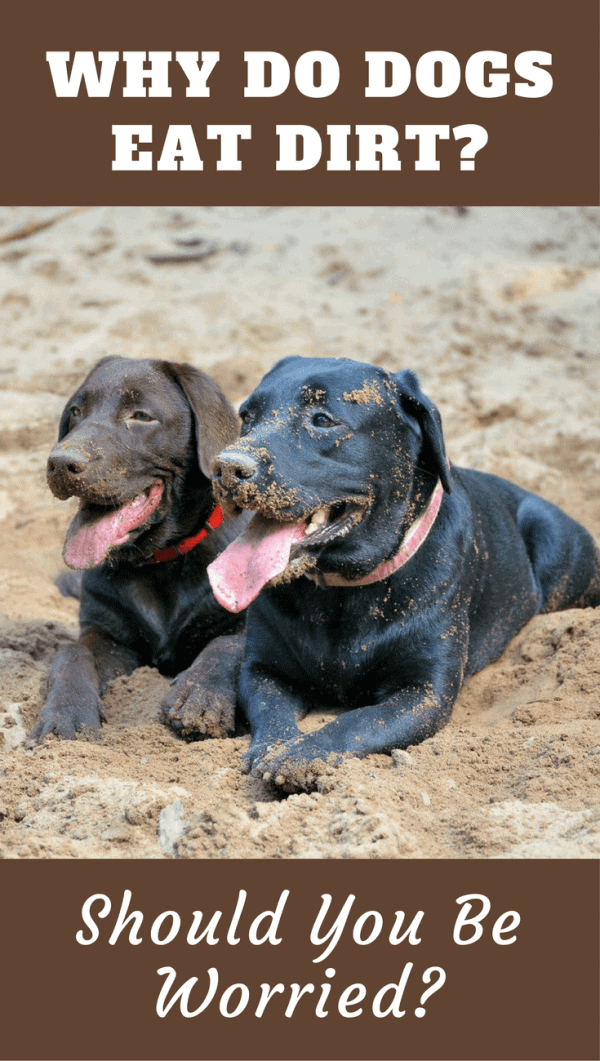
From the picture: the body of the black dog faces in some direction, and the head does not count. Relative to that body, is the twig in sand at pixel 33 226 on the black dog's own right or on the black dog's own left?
on the black dog's own right

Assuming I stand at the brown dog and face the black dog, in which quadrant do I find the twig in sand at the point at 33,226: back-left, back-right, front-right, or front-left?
back-left

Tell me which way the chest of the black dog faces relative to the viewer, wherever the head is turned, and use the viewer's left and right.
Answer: facing the viewer and to the left of the viewer

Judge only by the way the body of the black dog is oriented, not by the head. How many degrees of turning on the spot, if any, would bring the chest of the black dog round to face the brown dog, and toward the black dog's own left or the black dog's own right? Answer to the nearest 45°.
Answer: approximately 90° to the black dog's own right

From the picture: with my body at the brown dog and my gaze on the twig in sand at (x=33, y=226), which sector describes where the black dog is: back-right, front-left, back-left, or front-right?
back-right
